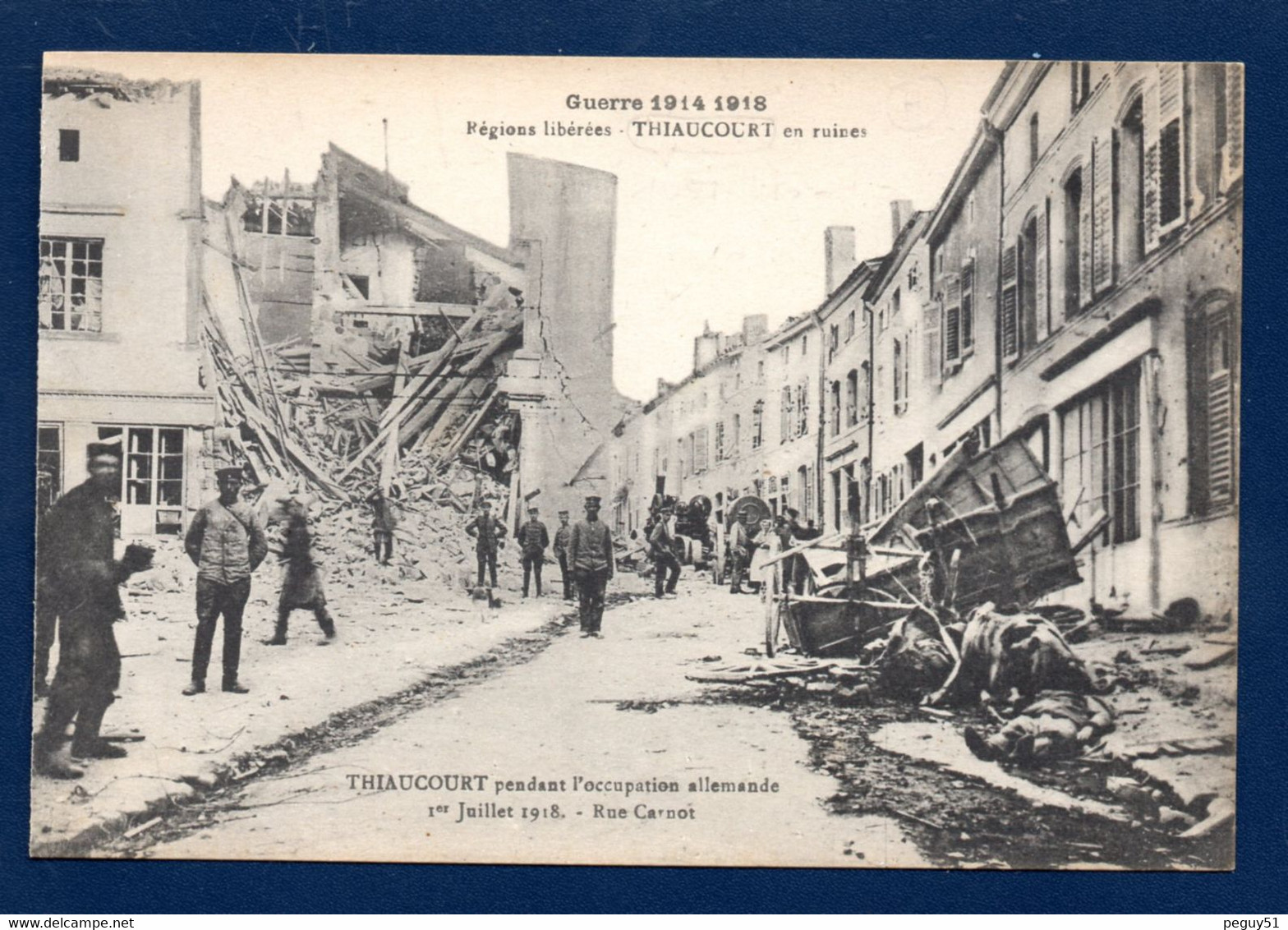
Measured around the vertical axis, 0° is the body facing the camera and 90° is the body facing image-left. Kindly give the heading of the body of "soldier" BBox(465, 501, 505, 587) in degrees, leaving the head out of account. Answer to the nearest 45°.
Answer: approximately 0°

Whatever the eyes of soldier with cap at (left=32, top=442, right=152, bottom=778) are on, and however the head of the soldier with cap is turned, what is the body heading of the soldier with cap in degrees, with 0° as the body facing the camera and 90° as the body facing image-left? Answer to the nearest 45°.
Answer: approximately 270°

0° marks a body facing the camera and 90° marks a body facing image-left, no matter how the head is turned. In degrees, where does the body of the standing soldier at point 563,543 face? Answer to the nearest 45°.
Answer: approximately 0°

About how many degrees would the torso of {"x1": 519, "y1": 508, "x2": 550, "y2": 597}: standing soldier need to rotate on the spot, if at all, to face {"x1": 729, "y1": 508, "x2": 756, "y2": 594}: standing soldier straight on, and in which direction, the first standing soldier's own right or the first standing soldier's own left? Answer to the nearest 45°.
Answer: approximately 90° to the first standing soldier's own left

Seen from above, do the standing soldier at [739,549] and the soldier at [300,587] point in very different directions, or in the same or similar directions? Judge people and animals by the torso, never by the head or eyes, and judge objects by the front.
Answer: very different directions

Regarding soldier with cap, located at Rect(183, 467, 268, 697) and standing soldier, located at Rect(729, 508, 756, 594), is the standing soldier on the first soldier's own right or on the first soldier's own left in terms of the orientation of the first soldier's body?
on the first soldier's own left
